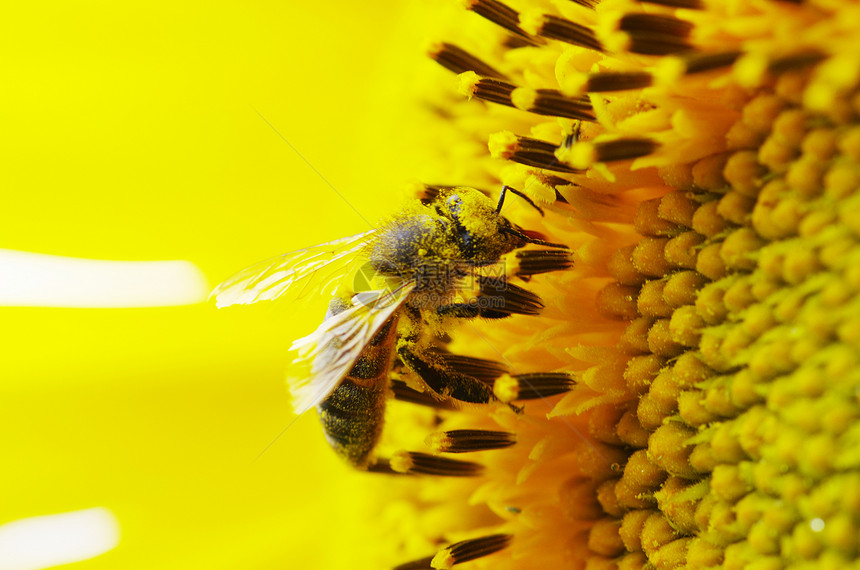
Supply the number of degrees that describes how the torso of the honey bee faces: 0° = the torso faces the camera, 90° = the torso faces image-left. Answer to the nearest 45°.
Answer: approximately 270°
